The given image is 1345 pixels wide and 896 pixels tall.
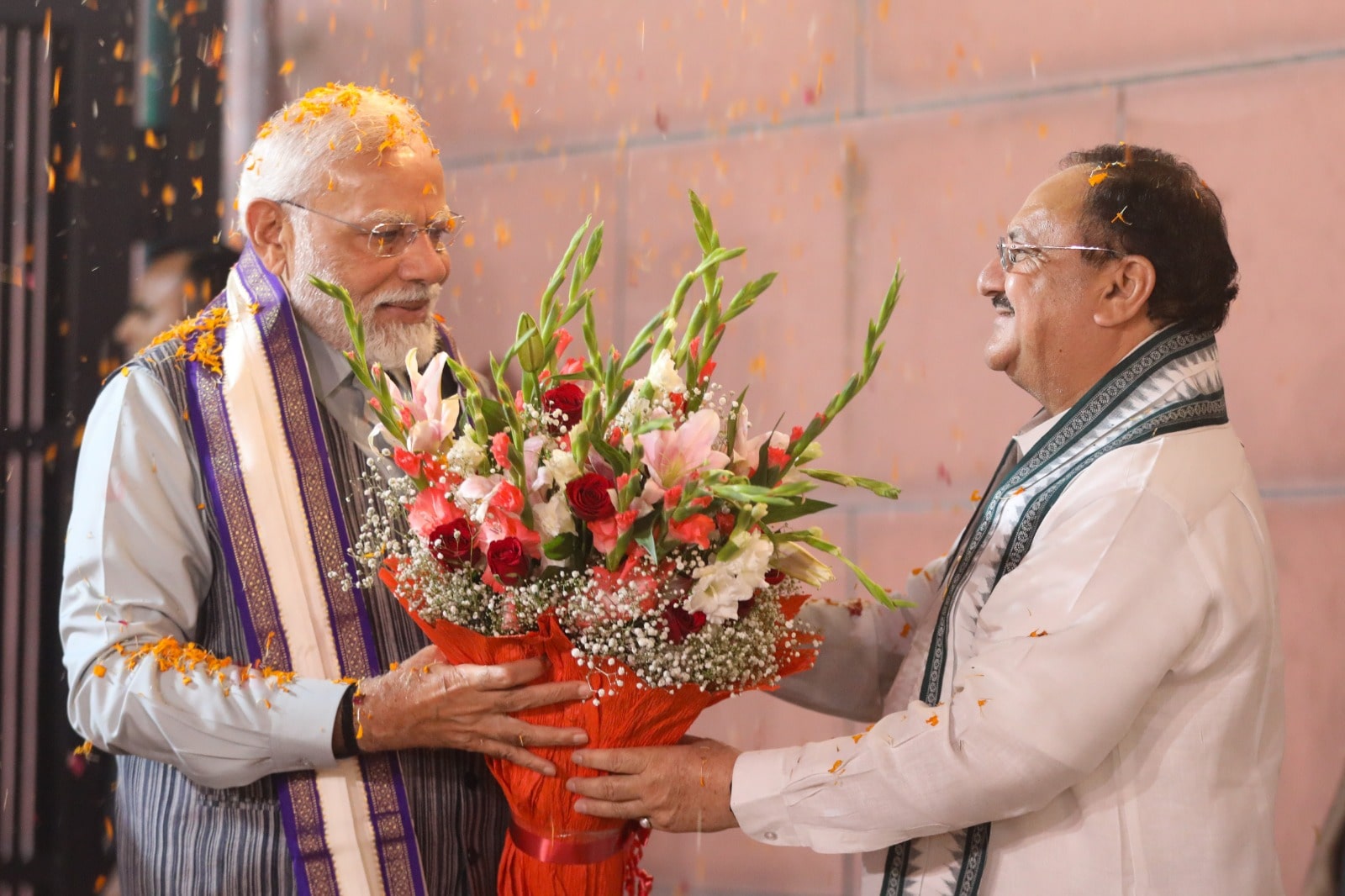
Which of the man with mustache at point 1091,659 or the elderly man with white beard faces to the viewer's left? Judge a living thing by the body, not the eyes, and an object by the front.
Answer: the man with mustache

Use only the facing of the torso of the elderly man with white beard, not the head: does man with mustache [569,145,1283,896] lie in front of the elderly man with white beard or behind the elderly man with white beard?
in front

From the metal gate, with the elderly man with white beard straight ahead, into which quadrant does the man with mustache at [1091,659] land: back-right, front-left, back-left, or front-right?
front-left

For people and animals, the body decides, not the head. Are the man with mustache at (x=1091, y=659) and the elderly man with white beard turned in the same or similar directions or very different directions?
very different directions

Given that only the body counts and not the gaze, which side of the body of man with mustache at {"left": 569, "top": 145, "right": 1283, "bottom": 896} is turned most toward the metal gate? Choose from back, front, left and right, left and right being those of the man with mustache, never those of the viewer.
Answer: front

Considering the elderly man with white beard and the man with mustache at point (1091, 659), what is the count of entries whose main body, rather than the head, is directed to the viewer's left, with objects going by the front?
1

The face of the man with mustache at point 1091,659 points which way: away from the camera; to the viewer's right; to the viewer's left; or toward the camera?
to the viewer's left

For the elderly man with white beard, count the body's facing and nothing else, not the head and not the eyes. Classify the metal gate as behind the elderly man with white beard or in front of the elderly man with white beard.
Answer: behind

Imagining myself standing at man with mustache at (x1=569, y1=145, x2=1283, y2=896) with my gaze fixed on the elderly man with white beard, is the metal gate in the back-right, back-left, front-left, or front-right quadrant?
front-right

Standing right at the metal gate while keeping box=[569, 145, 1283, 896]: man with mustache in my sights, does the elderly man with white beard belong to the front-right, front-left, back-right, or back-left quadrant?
front-right

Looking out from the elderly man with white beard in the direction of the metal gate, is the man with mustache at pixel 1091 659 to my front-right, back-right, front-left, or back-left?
back-right

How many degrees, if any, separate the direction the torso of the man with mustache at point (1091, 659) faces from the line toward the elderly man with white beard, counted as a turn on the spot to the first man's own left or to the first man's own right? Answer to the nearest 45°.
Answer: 0° — they already face them

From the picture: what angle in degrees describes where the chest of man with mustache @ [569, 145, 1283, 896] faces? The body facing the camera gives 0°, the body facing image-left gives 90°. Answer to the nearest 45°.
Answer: approximately 90°

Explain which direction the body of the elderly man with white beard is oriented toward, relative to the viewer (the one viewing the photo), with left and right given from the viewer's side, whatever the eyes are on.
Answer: facing the viewer and to the right of the viewer

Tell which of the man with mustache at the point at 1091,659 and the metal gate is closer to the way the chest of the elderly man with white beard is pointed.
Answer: the man with mustache
